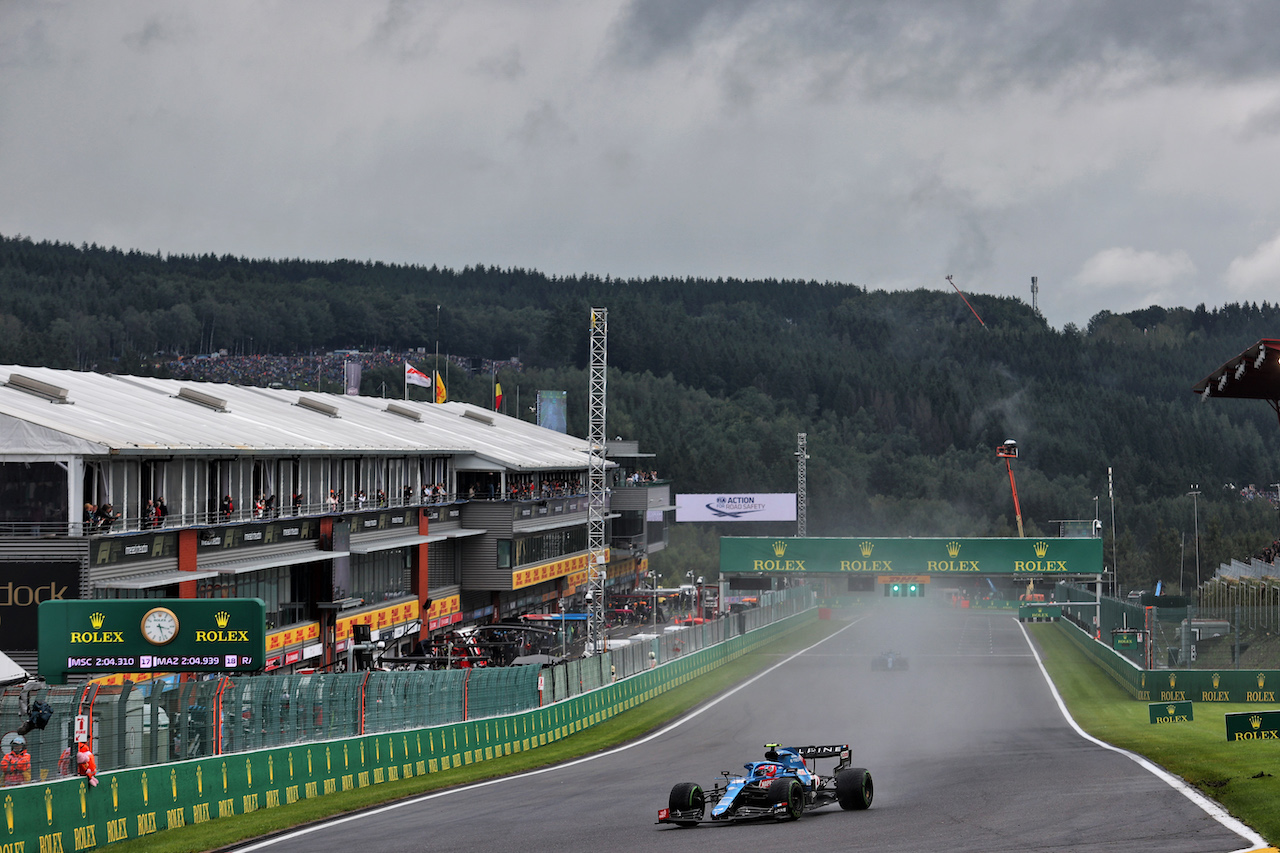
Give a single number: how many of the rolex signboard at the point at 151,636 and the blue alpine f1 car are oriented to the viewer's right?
0

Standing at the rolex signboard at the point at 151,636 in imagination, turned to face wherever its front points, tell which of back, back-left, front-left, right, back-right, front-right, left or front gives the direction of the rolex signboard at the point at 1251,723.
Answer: left

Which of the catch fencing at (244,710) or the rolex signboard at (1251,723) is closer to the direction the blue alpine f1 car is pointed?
the catch fencing

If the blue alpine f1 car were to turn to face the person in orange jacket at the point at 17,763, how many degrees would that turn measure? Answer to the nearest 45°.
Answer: approximately 45° to its right

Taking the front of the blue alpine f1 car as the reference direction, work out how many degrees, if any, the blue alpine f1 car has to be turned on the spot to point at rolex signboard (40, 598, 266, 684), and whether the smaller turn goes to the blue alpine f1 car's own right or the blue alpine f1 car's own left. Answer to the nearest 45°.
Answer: approximately 45° to the blue alpine f1 car's own right

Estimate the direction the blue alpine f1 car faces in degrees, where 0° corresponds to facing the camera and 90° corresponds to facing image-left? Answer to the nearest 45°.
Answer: approximately 45°

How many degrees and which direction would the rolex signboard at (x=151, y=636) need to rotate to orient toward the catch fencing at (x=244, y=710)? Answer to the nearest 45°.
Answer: approximately 45° to its left

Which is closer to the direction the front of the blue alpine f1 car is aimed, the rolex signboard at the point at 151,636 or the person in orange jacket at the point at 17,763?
the person in orange jacket

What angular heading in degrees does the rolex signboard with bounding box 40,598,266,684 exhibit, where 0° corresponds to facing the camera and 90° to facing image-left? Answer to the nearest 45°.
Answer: approximately 0°

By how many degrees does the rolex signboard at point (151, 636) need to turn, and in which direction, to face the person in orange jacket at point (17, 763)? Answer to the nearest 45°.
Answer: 0° — it already faces them

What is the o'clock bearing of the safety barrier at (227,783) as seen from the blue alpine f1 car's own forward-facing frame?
The safety barrier is roughly at 2 o'clock from the blue alpine f1 car.

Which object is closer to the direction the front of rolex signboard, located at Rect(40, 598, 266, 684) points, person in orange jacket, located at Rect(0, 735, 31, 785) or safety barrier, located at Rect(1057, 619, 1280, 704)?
the person in orange jacket
